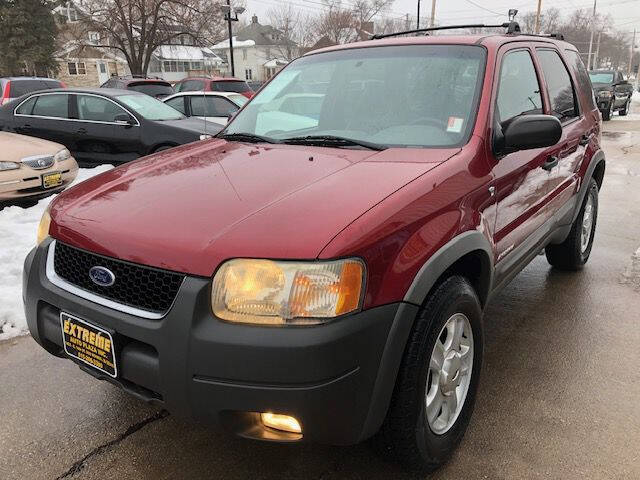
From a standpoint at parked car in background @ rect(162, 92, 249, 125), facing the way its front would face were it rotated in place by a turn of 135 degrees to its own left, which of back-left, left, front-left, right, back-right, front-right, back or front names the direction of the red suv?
back

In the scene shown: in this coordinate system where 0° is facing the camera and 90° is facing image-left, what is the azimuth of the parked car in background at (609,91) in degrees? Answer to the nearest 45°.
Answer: approximately 45°

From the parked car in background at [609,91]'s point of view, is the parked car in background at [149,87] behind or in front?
in front

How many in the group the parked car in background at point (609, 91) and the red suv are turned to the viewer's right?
0

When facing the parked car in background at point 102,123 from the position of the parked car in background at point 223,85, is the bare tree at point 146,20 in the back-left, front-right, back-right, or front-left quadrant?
back-right

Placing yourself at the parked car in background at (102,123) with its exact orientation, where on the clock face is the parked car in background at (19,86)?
the parked car in background at (19,86) is roughly at 7 o'clock from the parked car in background at (102,123).

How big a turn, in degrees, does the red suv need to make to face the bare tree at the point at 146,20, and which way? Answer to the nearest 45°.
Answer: approximately 135° to its right

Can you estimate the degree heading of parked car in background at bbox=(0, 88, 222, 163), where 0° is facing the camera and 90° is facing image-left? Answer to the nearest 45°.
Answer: approximately 315°

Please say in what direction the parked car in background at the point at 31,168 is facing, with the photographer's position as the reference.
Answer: facing the viewer and to the right of the viewer

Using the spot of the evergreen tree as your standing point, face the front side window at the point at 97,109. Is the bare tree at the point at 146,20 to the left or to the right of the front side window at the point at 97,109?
left

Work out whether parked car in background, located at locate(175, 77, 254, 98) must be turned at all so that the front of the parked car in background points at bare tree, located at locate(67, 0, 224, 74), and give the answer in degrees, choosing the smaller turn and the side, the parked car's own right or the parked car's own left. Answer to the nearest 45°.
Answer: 0° — it already faces it
